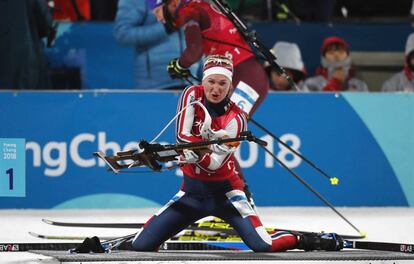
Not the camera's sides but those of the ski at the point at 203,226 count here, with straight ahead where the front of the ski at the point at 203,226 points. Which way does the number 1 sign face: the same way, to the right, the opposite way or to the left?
to the left

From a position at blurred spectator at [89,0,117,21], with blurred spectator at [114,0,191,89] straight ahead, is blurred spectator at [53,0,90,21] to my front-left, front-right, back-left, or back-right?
back-right

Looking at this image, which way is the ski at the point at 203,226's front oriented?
to the viewer's left

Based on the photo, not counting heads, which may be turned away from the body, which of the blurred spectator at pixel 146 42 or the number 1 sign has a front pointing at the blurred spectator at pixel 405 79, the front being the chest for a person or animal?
the blurred spectator at pixel 146 42

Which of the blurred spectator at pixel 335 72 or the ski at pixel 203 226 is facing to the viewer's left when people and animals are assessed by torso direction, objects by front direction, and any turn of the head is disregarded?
the ski

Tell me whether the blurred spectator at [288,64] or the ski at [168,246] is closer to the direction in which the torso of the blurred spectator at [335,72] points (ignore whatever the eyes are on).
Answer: the ski

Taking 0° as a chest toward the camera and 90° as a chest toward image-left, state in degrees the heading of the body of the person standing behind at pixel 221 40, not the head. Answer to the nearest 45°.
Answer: approximately 90°
